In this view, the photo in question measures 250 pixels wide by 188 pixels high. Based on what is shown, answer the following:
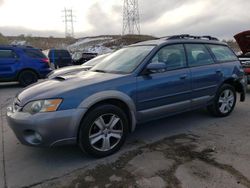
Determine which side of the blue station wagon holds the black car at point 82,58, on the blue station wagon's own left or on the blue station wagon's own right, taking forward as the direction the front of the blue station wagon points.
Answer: on the blue station wagon's own right

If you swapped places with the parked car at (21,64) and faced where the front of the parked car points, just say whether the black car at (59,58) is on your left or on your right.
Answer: on your right

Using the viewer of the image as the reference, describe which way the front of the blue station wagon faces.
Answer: facing the viewer and to the left of the viewer

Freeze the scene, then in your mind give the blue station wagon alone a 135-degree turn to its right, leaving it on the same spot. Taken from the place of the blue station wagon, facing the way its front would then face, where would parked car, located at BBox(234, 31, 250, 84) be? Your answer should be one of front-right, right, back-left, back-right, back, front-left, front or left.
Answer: front-right

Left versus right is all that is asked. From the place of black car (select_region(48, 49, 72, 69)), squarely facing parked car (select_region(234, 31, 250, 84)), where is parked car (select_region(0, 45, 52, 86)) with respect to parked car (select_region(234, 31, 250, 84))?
right

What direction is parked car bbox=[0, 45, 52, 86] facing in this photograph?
to the viewer's left

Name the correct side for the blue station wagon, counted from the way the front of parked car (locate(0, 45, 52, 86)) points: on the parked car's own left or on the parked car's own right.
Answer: on the parked car's own left
